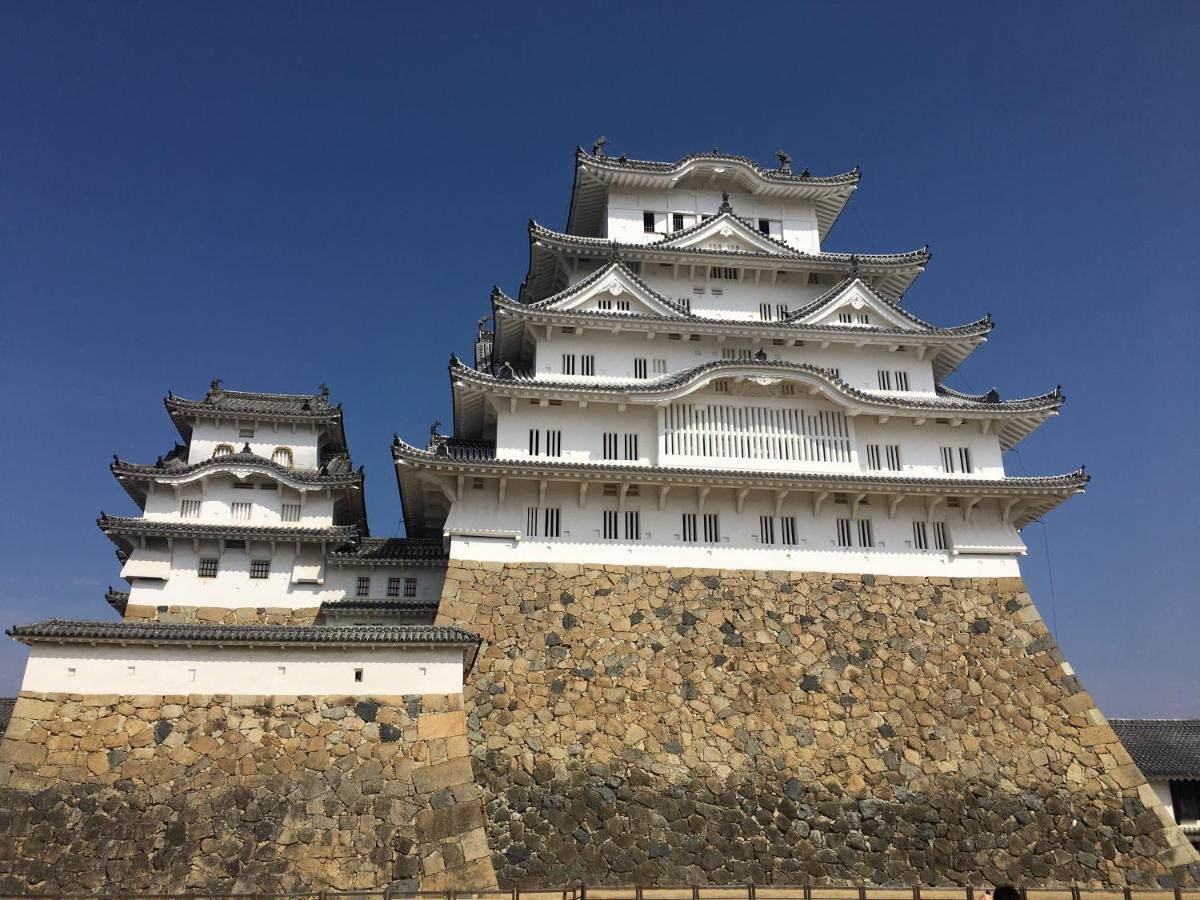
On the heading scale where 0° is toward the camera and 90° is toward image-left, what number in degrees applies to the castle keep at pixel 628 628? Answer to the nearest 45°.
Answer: approximately 0°
